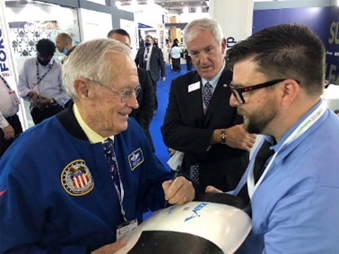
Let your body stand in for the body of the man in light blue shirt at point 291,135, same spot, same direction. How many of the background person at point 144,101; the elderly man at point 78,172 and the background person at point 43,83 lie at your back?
0

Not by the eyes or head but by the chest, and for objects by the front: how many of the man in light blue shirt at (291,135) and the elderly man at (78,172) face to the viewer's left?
1

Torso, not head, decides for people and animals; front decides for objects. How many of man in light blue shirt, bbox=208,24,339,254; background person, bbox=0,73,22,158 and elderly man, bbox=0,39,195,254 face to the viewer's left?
1

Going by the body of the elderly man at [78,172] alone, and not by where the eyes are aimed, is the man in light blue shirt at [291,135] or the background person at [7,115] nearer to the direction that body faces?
the man in light blue shirt

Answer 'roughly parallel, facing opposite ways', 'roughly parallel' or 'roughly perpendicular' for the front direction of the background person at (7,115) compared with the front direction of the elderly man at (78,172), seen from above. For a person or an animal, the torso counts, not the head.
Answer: roughly parallel

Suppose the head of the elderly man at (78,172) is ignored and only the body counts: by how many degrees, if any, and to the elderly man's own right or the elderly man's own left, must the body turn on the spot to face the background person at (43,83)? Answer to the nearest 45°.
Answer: approximately 135° to the elderly man's own left

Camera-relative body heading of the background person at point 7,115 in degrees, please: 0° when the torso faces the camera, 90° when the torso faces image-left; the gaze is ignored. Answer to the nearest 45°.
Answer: approximately 315°

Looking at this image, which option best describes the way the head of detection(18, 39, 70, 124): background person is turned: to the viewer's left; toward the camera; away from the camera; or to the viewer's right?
toward the camera

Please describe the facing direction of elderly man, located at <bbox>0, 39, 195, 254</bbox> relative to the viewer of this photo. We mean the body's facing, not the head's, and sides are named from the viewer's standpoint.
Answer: facing the viewer and to the right of the viewer

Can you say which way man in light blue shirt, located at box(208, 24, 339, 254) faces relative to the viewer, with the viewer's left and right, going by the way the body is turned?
facing to the left of the viewer

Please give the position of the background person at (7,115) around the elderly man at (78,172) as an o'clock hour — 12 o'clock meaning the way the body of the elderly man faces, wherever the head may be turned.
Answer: The background person is roughly at 7 o'clock from the elderly man.

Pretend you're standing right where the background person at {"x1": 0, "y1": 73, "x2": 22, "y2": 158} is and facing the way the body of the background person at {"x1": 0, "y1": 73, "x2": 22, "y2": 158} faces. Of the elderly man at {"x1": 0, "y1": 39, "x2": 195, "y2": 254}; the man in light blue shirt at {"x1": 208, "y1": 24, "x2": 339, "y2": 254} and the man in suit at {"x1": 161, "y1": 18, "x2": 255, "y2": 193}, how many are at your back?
0

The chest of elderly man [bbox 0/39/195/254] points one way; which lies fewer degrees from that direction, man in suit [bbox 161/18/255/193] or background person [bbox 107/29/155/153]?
the man in suit

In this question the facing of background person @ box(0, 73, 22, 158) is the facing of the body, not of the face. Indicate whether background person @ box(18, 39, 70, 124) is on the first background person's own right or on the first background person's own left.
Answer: on the first background person's own left

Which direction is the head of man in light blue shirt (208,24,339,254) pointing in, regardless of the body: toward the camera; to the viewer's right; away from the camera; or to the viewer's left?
to the viewer's left
